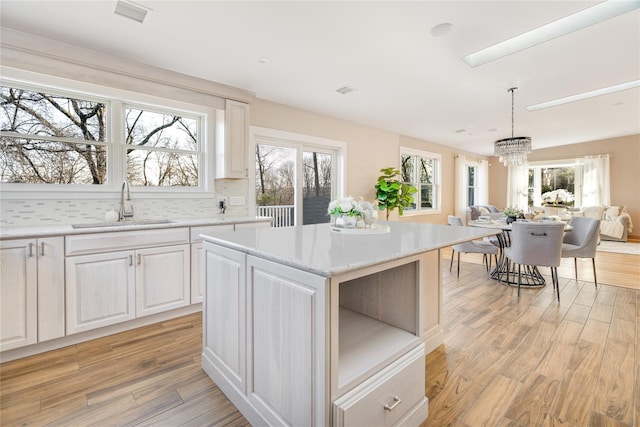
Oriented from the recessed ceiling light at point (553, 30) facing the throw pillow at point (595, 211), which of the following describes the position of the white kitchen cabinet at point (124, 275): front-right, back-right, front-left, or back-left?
back-left

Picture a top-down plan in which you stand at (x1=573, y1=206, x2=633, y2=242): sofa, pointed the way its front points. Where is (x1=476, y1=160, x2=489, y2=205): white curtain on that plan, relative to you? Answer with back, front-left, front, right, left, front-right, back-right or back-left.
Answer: front-right

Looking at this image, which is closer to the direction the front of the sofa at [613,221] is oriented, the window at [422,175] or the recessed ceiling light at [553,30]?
the window

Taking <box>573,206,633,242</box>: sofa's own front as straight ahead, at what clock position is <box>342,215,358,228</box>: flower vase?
The flower vase is roughly at 11 o'clock from the sofa.

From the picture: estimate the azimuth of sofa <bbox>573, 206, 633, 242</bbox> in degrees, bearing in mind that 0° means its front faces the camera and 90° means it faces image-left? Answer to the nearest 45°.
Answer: approximately 45°

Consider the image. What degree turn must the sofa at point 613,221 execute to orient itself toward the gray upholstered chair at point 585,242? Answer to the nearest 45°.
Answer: approximately 45° to its left

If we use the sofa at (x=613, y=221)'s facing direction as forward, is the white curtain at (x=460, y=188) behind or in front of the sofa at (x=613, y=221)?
in front

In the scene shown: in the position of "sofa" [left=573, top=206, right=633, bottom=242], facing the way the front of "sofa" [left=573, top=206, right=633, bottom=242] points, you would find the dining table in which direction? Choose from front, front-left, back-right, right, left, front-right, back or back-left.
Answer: front-left

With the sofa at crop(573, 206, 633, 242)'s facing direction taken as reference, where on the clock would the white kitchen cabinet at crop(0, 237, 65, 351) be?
The white kitchen cabinet is roughly at 11 o'clock from the sofa.

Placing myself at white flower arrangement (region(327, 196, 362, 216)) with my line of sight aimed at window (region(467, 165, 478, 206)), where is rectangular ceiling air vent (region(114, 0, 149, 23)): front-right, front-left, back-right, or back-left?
back-left

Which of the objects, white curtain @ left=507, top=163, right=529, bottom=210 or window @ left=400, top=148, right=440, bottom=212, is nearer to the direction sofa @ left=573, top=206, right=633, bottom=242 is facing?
the window

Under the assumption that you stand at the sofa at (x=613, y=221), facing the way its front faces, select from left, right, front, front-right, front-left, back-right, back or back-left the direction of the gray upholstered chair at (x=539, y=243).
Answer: front-left

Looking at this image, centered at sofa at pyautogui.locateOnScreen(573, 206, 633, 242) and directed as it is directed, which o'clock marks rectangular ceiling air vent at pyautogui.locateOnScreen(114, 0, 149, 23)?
The rectangular ceiling air vent is roughly at 11 o'clock from the sofa.

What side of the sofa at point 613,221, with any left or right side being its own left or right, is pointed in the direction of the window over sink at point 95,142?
front

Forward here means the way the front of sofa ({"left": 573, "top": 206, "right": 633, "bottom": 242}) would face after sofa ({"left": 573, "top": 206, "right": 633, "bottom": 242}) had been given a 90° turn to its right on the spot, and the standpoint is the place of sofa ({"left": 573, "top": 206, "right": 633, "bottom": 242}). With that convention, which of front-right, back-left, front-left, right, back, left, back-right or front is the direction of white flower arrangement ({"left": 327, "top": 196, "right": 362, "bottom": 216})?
back-left
